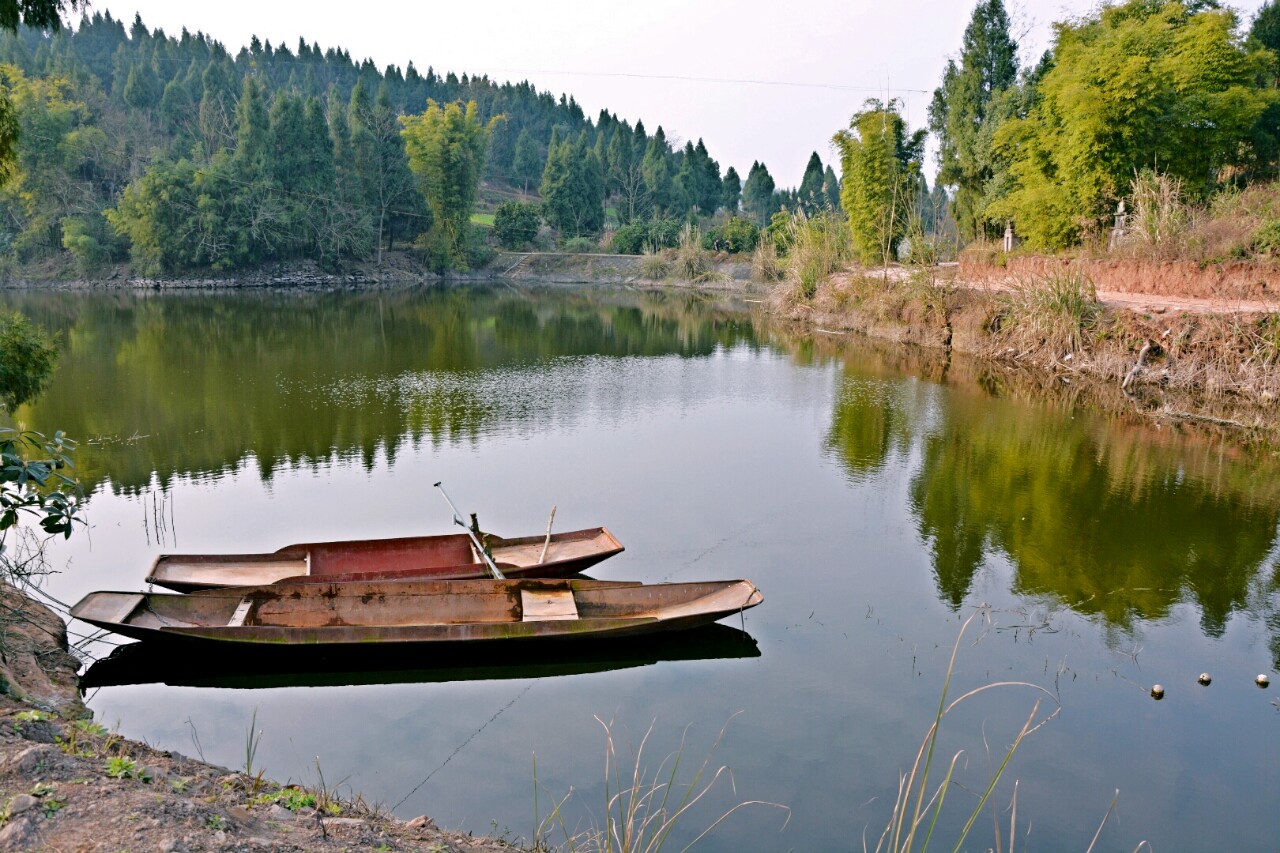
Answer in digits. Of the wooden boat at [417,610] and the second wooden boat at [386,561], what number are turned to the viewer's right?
2

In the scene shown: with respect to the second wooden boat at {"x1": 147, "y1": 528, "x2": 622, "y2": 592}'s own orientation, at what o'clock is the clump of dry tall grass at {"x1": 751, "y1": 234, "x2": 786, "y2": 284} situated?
The clump of dry tall grass is roughly at 10 o'clock from the second wooden boat.

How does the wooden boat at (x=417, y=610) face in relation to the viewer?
to the viewer's right

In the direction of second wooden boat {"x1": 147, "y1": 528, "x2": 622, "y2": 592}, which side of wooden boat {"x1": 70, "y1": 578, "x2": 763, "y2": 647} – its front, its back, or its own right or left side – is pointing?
left

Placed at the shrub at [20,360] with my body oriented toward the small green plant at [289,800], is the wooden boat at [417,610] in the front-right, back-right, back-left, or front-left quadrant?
front-left

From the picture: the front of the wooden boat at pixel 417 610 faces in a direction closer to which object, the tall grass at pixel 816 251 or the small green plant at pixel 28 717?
the tall grass

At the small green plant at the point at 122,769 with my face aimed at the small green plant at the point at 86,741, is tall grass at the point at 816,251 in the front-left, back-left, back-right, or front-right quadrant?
front-right

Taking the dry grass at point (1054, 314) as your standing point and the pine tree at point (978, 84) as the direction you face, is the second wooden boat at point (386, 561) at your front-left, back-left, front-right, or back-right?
back-left

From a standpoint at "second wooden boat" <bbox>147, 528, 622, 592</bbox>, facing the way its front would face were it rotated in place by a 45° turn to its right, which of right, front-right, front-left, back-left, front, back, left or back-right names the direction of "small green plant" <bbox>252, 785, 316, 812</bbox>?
front-right

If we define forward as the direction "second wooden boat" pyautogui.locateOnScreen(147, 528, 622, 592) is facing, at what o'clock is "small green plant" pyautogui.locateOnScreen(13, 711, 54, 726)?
The small green plant is roughly at 4 o'clock from the second wooden boat.

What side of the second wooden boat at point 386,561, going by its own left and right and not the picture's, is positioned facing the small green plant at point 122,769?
right

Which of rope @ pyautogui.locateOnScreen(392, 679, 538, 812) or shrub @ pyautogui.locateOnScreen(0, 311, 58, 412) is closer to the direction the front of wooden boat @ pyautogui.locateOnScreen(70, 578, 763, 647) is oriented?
the rope

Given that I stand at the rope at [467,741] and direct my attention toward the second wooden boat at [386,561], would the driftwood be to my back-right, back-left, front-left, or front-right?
front-right

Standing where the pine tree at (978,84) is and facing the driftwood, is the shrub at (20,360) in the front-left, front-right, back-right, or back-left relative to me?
front-right

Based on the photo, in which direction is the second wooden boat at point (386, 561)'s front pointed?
to the viewer's right

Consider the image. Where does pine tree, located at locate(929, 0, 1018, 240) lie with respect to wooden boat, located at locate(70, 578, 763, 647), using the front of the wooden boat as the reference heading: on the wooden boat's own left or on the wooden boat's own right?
on the wooden boat's own left
